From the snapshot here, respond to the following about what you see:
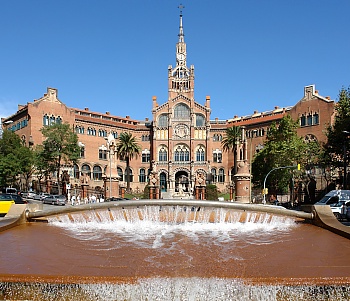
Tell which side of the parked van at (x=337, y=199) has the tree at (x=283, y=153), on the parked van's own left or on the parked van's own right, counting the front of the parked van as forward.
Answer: on the parked van's own right

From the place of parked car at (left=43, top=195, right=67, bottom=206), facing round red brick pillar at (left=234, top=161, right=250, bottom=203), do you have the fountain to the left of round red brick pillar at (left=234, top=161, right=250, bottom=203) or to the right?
right

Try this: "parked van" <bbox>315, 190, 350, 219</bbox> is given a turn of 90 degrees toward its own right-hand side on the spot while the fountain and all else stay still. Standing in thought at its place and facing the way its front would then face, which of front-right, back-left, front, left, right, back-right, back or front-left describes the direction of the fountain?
back-left

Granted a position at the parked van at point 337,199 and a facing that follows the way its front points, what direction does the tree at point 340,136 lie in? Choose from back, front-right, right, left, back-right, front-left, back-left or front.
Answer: back-right

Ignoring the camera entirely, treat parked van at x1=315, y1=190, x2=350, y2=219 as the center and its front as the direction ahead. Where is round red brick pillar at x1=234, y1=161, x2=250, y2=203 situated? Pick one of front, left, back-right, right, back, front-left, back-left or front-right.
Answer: front-right

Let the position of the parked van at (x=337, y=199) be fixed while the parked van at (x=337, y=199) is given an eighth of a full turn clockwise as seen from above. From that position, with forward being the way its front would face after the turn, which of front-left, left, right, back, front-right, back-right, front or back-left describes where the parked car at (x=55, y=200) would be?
front

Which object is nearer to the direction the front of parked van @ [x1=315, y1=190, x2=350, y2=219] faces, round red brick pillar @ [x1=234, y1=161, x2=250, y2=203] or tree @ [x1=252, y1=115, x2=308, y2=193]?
the round red brick pillar

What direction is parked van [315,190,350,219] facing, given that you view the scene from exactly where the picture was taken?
facing the viewer and to the left of the viewer

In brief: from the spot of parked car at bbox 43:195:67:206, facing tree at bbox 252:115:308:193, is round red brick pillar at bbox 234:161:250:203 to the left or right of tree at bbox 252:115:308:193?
right

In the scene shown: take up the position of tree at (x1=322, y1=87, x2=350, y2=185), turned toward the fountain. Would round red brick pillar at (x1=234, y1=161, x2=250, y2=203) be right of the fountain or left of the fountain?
right
